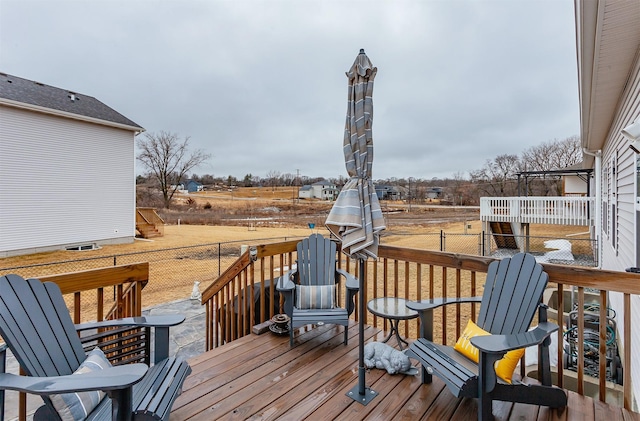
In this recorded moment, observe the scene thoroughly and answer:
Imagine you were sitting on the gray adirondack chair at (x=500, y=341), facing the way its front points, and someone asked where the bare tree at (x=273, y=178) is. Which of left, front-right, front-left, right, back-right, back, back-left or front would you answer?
right

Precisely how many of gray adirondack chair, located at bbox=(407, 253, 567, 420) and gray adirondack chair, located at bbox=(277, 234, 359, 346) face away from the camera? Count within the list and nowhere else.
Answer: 0

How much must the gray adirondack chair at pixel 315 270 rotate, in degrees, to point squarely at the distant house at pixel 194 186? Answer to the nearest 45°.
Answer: approximately 135° to its right

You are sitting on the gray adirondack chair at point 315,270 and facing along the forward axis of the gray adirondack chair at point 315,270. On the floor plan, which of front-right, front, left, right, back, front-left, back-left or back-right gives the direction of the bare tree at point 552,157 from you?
back-left

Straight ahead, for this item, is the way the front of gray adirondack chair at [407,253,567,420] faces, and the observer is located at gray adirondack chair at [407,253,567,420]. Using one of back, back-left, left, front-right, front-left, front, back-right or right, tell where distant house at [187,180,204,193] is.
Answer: right

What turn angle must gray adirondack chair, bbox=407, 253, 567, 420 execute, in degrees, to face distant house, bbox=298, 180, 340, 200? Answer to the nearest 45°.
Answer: approximately 90° to its right

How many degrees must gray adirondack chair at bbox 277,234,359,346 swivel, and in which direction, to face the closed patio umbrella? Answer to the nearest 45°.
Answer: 0° — it already faces it

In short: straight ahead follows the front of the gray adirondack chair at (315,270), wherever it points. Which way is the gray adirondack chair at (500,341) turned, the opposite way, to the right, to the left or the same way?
to the right

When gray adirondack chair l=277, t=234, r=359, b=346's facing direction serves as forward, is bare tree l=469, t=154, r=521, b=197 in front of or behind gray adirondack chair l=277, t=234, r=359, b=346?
behind

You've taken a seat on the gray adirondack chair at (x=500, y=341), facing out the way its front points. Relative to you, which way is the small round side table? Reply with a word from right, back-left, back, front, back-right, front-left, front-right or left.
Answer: right

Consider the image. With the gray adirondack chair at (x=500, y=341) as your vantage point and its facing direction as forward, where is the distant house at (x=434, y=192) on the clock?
The distant house is roughly at 4 o'clock from the gray adirondack chair.

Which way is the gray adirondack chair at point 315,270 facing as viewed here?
toward the camera

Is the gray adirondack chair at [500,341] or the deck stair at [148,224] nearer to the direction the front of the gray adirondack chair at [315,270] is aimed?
the gray adirondack chair

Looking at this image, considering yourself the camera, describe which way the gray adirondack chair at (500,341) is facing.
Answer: facing the viewer and to the left of the viewer

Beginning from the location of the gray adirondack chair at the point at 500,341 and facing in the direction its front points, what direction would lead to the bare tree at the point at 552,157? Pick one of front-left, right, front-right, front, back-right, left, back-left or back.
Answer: back-right

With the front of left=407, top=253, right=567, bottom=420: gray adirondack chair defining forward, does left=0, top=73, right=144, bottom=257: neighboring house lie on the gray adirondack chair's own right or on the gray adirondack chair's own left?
on the gray adirondack chair's own right

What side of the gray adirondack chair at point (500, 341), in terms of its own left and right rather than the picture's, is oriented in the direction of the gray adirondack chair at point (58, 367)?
front

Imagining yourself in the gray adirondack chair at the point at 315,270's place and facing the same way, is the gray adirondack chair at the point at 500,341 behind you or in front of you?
in front
